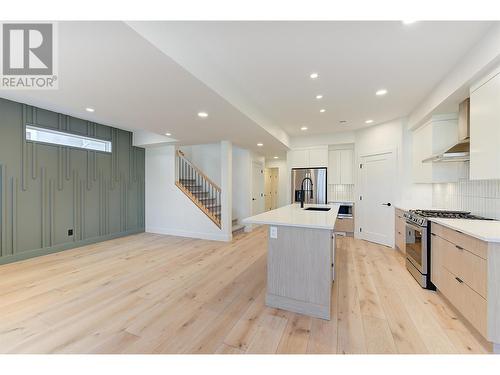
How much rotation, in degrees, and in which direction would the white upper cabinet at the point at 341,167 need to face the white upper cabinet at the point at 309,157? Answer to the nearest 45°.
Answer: approximately 90° to its right

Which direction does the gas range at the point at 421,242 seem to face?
to the viewer's left

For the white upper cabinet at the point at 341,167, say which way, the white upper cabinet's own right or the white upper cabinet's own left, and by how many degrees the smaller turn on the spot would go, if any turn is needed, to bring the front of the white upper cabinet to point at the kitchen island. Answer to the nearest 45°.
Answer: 0° — it already faces it

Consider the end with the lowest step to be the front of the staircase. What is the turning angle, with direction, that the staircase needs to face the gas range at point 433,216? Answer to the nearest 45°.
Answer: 0° — it already faces it

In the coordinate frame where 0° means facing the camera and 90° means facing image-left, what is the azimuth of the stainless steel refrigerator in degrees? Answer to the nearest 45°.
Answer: approximately 0°

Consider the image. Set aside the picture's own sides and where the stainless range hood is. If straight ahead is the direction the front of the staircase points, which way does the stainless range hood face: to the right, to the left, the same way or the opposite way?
the opposite way

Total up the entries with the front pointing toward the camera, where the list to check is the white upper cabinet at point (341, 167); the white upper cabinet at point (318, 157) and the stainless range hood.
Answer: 2

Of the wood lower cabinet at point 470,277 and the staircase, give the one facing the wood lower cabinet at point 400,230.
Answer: the staircase

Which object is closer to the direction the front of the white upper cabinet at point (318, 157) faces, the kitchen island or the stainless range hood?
the kitchen island
